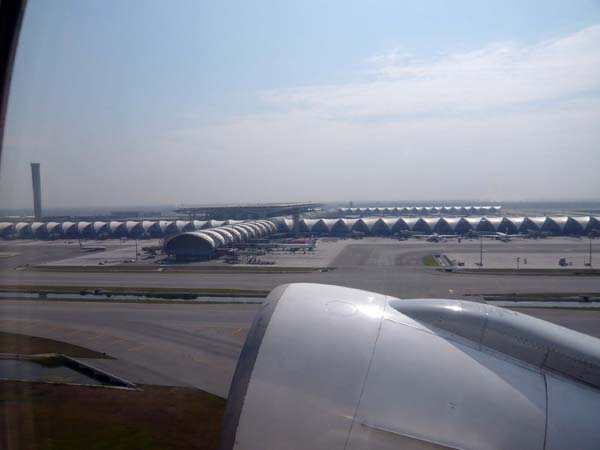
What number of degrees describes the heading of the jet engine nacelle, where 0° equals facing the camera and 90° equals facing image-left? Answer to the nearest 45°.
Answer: approximately 90°
